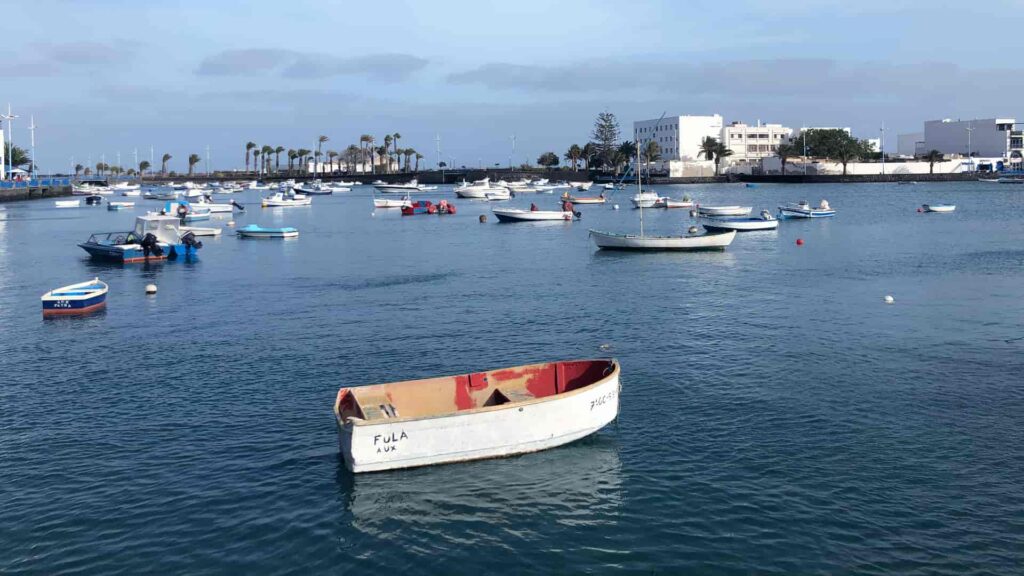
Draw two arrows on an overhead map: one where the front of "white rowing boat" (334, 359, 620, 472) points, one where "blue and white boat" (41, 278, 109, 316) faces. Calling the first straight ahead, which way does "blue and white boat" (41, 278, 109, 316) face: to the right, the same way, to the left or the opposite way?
the same way

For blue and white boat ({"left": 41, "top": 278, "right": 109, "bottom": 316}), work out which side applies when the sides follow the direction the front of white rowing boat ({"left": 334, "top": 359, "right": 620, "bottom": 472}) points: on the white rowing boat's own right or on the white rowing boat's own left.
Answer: on the white rowing boat's own left
